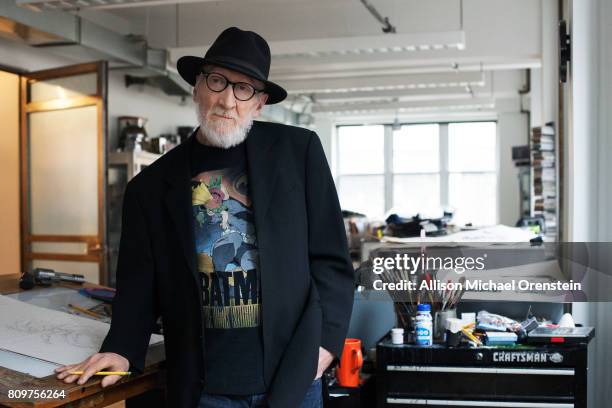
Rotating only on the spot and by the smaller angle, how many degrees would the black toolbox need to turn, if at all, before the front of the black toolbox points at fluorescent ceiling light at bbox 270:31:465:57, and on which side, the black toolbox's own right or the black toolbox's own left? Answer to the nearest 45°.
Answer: approximately 180°

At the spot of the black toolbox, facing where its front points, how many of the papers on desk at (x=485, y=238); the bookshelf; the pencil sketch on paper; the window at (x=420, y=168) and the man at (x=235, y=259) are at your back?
3

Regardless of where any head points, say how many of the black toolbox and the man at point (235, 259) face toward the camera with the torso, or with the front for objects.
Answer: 2

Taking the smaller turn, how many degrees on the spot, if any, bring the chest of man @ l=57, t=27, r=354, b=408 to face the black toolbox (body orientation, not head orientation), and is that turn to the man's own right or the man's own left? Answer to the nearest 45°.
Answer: approximately 135° to the man's own left

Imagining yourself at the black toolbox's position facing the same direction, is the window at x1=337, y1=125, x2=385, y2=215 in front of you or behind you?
behind

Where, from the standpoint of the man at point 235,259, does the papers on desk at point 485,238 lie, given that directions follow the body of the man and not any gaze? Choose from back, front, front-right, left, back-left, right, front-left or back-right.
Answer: back-left

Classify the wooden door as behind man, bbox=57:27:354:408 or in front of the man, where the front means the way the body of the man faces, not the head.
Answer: behind

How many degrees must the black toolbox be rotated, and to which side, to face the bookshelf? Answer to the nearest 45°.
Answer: approximately 180°

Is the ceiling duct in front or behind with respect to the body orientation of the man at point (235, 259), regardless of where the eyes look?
behind

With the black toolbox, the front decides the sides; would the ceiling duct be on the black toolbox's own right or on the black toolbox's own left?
on the black toolbox's own right

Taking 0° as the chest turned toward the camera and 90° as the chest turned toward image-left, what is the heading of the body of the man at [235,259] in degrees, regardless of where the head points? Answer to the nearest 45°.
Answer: approximately 0°
